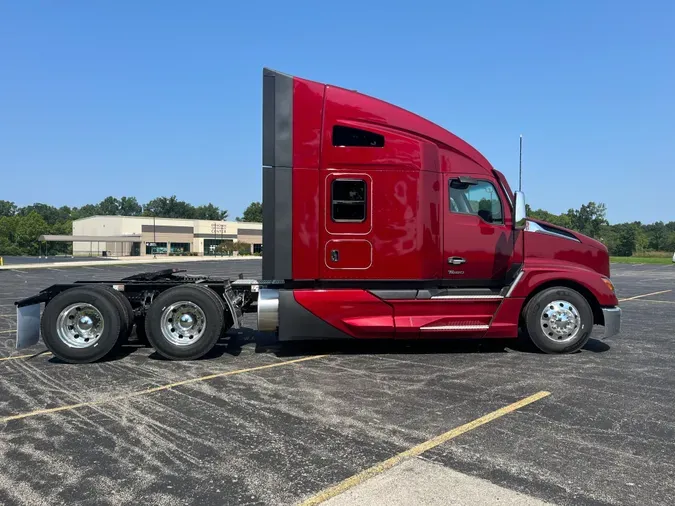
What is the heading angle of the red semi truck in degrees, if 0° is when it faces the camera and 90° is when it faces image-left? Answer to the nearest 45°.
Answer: approximately 270°
